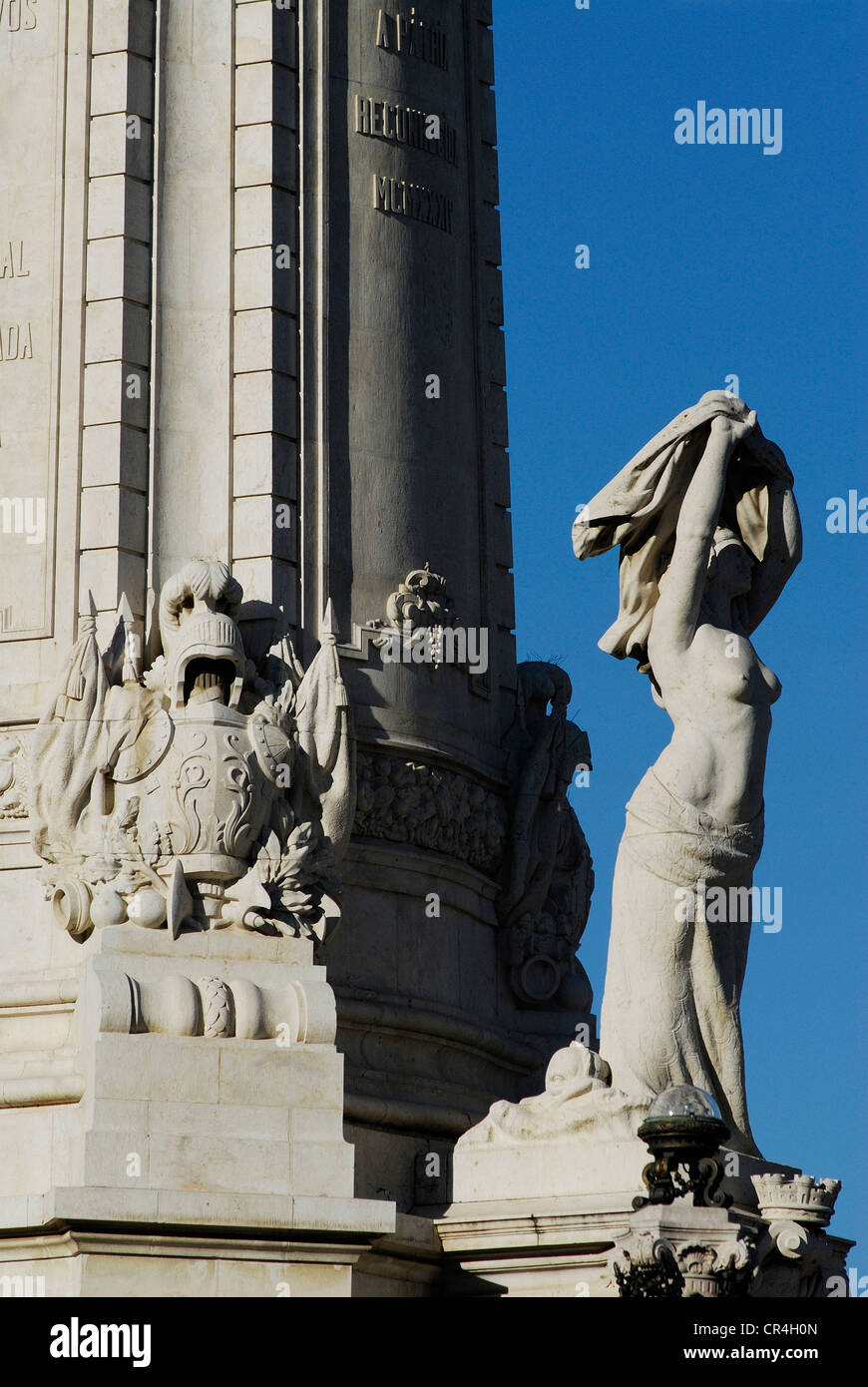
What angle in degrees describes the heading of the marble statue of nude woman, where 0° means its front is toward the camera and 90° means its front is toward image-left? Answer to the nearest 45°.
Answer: approximately 315°
